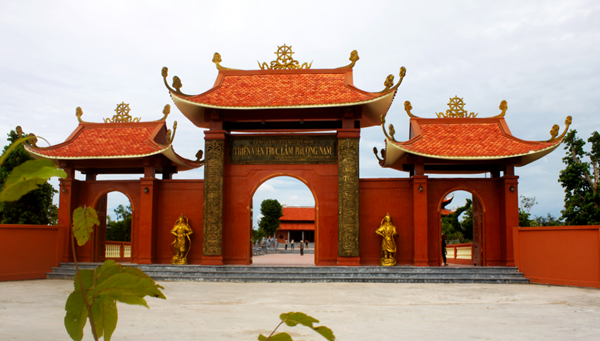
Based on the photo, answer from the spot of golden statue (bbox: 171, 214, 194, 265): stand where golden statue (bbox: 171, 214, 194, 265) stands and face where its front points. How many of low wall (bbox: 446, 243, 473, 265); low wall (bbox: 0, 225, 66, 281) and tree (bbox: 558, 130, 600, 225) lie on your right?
1

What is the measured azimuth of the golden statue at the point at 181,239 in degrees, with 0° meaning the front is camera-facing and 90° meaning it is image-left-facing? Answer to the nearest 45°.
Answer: approximately 0°

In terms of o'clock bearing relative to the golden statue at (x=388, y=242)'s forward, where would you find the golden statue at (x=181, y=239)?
the golden statue at (x=181, y=239) is roughly at 3 o'clock from the golden statue at (x=388, y=242).

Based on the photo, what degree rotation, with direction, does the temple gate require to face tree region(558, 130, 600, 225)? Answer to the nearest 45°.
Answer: approximately 135° to its left

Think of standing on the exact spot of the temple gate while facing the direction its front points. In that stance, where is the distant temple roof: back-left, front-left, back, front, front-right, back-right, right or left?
back

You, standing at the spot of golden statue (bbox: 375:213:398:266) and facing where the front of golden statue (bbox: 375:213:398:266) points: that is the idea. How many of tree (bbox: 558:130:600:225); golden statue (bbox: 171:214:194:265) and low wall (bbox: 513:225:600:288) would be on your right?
1

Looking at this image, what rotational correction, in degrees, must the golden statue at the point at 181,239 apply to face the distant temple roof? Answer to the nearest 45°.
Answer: approximately 180°

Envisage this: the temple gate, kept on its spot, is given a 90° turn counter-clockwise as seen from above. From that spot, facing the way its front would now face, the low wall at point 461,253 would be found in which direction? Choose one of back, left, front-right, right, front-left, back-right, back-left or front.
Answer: front-left

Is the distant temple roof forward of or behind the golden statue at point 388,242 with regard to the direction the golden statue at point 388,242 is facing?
behind
